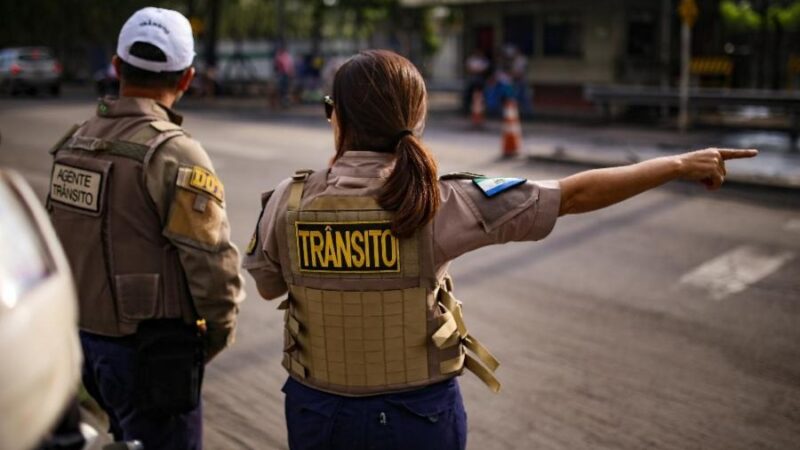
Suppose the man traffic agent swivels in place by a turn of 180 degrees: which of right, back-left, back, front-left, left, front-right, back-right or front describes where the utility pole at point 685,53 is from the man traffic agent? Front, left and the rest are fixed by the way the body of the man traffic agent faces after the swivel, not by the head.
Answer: back

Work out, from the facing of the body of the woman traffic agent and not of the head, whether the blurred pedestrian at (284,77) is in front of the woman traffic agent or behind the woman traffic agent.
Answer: in front

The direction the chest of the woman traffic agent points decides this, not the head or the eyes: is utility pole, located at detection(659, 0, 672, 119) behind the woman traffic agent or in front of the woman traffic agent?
in front

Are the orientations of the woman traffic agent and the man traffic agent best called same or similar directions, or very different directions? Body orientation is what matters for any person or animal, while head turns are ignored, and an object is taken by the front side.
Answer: same or similar directions

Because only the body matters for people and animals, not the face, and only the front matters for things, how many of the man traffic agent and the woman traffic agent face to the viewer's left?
0

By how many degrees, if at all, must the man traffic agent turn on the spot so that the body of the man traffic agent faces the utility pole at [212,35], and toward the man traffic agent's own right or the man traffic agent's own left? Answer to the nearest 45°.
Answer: approximately 45° to the man traffic agent's own left

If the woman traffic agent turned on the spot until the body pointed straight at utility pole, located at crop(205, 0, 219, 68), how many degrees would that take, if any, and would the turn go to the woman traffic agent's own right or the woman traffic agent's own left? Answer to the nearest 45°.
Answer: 0° — they already face it

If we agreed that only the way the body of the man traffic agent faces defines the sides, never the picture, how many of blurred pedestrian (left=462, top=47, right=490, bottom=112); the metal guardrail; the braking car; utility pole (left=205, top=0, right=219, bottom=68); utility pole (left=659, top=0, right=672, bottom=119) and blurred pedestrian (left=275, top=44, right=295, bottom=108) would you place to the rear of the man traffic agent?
0

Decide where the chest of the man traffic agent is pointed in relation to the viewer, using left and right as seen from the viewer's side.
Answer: facing away from the viewer and to the right of the viewer

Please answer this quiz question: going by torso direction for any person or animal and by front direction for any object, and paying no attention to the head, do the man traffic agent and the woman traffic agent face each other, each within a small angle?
no

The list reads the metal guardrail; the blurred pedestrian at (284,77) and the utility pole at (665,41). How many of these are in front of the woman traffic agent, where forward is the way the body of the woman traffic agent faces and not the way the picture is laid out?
3

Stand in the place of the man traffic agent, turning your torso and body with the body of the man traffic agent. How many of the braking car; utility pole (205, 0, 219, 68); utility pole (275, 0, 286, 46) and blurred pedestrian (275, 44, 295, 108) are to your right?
0

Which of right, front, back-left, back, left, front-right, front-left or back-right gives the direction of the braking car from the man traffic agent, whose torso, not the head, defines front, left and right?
front-left

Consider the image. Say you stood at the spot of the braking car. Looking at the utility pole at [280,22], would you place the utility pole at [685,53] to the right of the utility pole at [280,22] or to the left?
right

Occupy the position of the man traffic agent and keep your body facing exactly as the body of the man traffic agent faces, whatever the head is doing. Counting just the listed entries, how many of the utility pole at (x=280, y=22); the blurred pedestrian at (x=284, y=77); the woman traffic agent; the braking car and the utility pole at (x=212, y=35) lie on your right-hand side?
1

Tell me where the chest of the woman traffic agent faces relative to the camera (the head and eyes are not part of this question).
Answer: away from the camera

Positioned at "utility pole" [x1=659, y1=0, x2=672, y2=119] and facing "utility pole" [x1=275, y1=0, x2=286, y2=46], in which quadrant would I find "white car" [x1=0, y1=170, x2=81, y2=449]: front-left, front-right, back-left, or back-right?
back-left
